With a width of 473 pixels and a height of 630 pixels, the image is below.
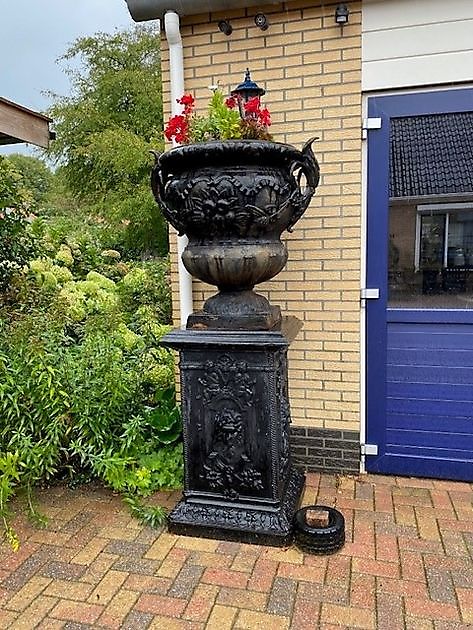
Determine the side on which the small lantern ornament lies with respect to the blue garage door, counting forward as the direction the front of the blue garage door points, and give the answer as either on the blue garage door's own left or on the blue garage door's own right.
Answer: on the blue garage door's own right

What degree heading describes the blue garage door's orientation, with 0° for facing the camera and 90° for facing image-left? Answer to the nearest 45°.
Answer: approximately 0°

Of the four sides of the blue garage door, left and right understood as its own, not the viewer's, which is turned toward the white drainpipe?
right

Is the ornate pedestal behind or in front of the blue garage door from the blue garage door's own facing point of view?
in front

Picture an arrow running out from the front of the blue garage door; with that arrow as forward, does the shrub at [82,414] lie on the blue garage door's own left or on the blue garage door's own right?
on the blue garage door's own right

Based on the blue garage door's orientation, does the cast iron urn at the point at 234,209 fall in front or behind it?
in front
